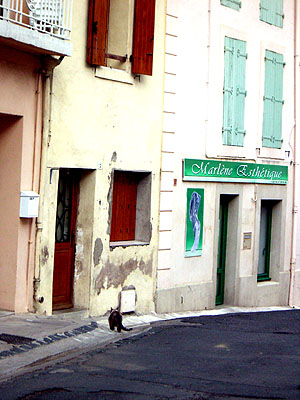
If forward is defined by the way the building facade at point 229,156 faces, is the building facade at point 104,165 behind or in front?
in front

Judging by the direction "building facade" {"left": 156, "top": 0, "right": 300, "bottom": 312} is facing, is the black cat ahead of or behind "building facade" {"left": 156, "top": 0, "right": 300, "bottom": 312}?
ahead
